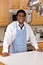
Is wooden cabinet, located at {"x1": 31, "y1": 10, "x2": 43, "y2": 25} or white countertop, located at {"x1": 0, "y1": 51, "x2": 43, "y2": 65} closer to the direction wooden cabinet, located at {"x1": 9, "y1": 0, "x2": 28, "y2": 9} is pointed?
the white countertop

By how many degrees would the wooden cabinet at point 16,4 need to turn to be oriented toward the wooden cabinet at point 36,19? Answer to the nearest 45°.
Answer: approximately 90° to its left

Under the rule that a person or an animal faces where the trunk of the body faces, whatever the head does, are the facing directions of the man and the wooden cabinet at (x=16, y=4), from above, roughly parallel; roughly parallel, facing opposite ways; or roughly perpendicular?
roughly parallel

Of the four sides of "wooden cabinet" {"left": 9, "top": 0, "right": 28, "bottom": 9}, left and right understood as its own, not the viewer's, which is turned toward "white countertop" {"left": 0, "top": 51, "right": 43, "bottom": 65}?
front

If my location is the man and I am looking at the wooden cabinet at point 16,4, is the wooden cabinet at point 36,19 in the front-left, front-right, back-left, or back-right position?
front-right

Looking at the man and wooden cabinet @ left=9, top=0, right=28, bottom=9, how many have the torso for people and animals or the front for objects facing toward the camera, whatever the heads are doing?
2

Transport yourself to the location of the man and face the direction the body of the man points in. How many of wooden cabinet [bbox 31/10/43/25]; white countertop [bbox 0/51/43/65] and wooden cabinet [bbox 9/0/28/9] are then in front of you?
1

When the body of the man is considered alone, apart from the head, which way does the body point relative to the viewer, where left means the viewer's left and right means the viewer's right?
facing the viewer

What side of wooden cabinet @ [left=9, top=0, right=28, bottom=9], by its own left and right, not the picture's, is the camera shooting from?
front

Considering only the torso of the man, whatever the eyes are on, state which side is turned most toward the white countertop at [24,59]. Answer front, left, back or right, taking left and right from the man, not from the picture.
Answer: front
